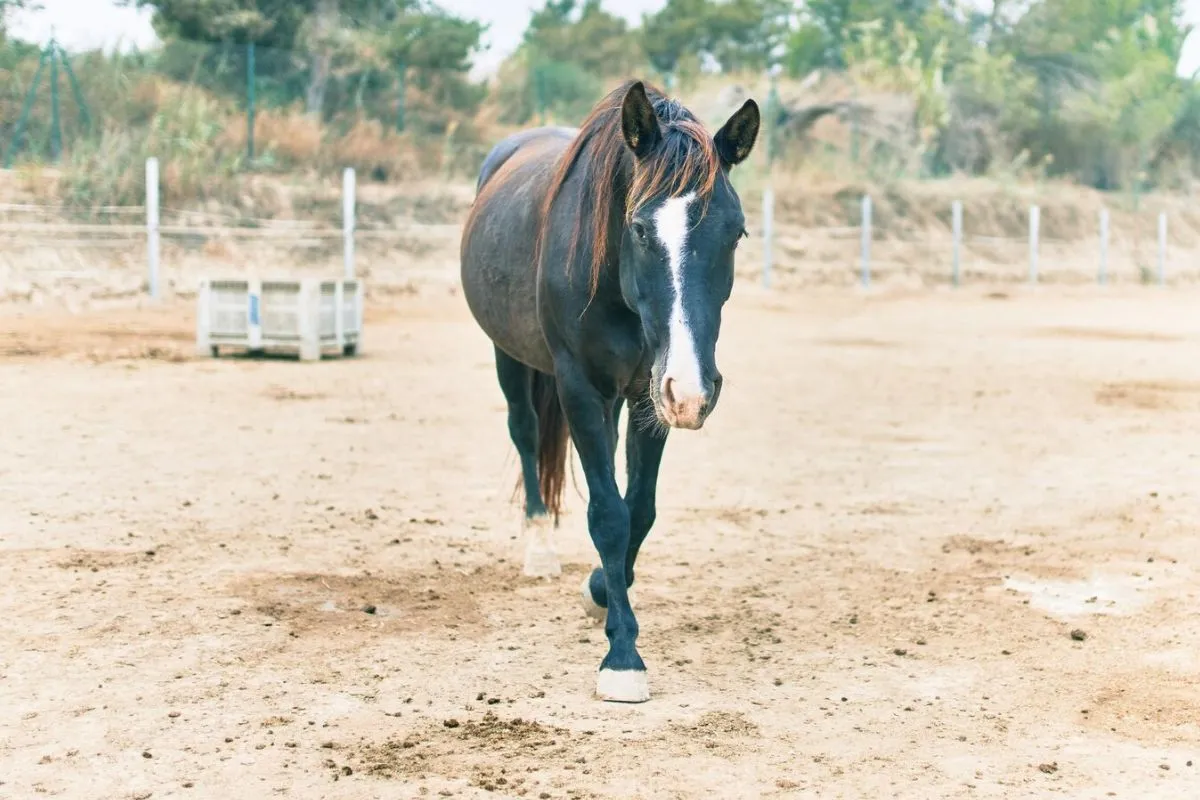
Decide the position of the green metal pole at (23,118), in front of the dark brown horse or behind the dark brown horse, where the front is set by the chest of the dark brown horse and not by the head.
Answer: behind

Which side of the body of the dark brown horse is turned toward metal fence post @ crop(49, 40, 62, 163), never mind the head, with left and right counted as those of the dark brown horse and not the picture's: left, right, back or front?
back

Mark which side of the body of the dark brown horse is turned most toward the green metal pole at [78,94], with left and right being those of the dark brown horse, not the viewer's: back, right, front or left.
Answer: back

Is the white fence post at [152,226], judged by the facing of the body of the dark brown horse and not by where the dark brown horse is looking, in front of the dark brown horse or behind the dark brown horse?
behind

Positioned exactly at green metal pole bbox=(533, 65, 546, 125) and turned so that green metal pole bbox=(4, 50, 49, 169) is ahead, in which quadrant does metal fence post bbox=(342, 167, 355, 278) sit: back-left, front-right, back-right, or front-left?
front-left

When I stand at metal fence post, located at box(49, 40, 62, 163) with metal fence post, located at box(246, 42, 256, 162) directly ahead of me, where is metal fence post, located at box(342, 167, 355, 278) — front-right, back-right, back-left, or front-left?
front-right

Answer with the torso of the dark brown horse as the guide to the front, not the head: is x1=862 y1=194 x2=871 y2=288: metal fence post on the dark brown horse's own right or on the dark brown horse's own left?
on the dark brown horse's own left

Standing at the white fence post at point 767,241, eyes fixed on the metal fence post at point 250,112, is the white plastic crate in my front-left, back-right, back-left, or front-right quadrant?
front-left

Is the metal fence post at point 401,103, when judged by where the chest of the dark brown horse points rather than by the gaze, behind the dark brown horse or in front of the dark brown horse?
behind

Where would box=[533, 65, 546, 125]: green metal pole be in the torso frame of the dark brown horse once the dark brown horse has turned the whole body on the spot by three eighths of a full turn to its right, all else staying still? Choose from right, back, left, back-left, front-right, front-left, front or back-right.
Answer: right

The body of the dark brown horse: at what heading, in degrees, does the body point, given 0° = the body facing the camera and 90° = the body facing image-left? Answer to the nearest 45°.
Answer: approximately 315°

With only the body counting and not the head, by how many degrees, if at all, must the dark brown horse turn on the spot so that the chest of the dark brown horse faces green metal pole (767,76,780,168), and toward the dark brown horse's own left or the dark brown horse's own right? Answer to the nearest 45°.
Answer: approximately 135° to the dark brown horse's own left
